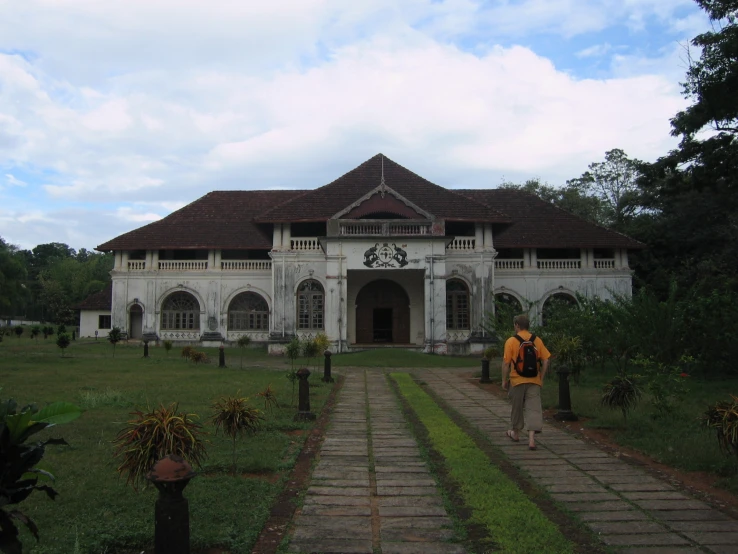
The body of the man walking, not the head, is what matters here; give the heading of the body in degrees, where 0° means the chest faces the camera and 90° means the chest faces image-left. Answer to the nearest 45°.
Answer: approximately 180°

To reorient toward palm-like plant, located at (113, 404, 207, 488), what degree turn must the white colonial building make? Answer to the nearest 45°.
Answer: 0° — it already faces it

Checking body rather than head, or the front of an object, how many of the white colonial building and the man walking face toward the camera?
1

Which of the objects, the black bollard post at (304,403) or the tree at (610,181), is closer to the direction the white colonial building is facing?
the black bollard post

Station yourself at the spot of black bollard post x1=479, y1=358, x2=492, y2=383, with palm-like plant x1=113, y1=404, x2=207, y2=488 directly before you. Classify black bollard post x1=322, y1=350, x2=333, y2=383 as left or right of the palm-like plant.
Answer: right

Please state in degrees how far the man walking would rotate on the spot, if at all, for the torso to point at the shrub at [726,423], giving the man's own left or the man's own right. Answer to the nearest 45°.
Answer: approximately 135° to the man's own right

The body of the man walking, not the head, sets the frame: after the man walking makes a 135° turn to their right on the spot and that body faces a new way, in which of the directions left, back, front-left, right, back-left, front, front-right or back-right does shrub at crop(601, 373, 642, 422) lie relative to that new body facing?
left

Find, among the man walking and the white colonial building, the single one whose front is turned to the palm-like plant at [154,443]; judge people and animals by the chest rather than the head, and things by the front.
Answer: the white colonial building

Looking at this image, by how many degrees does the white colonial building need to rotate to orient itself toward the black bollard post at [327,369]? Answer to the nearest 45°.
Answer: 0° — it already faces it

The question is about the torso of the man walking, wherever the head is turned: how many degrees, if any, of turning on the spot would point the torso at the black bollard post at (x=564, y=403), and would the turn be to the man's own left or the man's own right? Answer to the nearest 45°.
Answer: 0° — they already face it

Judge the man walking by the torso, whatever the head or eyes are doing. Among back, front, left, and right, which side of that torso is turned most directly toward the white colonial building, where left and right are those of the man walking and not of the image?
front

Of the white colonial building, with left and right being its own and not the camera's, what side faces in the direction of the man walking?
front

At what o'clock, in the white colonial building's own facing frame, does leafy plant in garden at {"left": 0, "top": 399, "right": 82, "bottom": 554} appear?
The leafy plant in garden is roughly at 12 o'clock from the white colonial building.

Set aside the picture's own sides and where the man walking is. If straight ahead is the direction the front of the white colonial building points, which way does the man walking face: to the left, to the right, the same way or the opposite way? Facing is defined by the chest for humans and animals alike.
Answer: the opposite way

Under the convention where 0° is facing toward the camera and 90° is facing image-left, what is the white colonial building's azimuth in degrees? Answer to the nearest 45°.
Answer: approximately 0°
